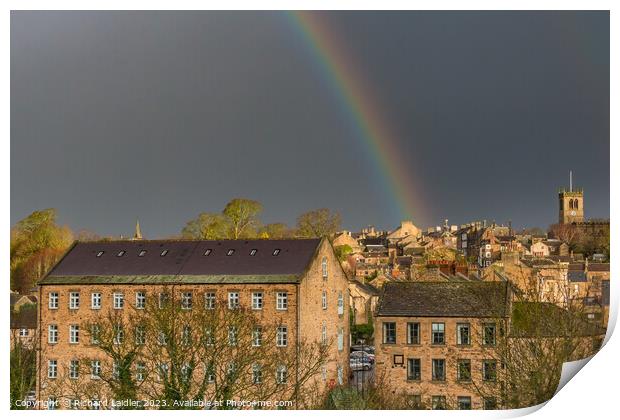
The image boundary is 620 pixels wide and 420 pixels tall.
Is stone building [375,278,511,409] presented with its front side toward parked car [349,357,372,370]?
no

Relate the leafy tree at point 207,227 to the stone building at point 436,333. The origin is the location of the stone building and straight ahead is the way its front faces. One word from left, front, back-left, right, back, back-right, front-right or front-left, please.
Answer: back-right

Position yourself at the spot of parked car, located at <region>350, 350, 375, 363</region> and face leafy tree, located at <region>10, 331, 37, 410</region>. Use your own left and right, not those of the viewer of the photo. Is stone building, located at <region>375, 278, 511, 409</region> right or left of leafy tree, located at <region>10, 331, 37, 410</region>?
left

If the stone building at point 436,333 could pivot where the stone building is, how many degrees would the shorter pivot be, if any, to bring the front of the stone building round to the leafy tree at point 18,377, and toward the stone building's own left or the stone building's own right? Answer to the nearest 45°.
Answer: approximately 45° to the stone building's own right

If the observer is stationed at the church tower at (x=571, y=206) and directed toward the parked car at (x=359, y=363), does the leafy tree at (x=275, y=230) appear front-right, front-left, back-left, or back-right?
front-right

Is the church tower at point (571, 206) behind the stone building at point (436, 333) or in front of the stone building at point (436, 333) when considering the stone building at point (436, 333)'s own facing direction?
behind

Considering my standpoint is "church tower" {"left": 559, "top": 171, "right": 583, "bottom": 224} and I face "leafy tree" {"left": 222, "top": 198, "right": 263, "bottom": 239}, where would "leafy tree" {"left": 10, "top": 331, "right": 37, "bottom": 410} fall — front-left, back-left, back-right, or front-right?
front-left

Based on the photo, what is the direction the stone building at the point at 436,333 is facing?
toward the camera

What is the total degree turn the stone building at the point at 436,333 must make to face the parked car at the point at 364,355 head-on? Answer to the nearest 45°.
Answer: approximately 135° to its right

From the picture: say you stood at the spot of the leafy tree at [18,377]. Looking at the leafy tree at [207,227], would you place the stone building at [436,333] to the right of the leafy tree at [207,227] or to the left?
right

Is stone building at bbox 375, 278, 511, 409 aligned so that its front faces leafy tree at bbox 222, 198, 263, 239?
no

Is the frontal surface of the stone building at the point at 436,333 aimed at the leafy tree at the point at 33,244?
no

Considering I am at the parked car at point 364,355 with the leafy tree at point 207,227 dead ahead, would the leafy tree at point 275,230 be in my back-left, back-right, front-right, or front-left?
front-right
